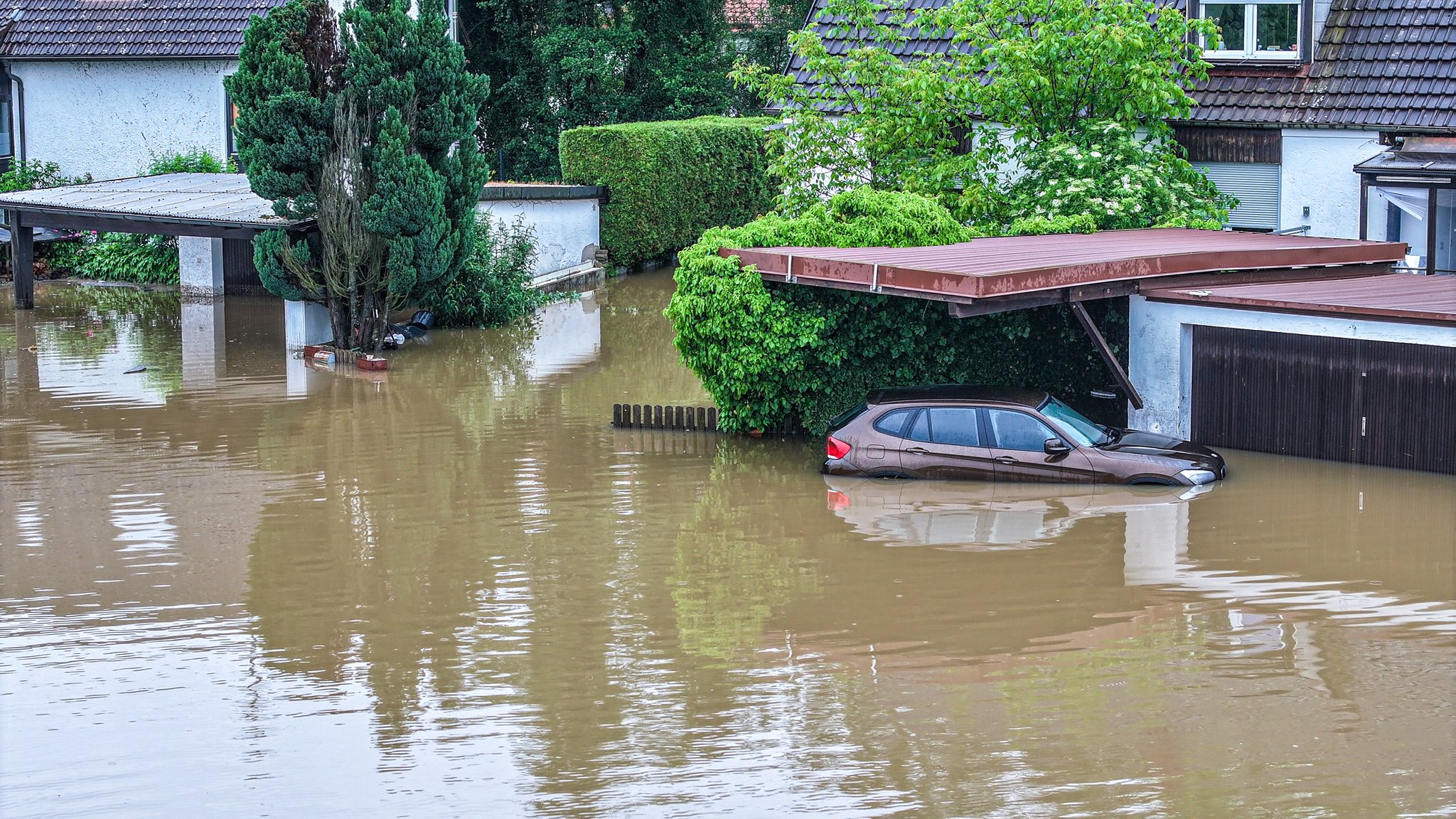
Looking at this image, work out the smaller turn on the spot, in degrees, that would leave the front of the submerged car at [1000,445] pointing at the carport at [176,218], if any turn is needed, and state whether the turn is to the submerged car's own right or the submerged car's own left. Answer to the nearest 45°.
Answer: approximately 135° to the submerged car's own left

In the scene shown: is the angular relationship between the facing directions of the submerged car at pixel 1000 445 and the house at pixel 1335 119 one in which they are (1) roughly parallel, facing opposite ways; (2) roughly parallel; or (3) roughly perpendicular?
roughly perpendicular

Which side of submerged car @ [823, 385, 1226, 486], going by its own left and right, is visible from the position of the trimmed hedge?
left

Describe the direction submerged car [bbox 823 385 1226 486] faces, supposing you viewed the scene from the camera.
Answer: facing to the right of the viewer

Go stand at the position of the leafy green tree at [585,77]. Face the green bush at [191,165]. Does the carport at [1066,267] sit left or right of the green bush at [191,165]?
left

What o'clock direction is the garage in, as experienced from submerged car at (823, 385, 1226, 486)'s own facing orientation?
The garage is roughly at 11 o'clock from the submerged car.

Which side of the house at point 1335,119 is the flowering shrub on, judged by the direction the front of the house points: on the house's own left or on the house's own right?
on the house's own right

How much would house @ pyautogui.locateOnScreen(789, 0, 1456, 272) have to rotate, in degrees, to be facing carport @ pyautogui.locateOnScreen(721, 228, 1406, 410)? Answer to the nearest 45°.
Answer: approximately 45° to its right

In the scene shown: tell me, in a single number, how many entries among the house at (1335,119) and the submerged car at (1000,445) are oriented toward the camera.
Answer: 1

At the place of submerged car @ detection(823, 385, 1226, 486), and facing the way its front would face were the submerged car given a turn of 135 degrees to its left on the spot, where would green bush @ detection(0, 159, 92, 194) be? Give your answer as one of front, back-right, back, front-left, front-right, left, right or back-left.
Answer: front

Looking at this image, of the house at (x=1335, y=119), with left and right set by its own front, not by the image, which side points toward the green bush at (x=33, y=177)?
right

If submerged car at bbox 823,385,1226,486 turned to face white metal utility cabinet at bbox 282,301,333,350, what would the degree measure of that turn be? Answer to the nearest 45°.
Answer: approximately 135° to its left

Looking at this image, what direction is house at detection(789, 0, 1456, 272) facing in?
toward the camera
